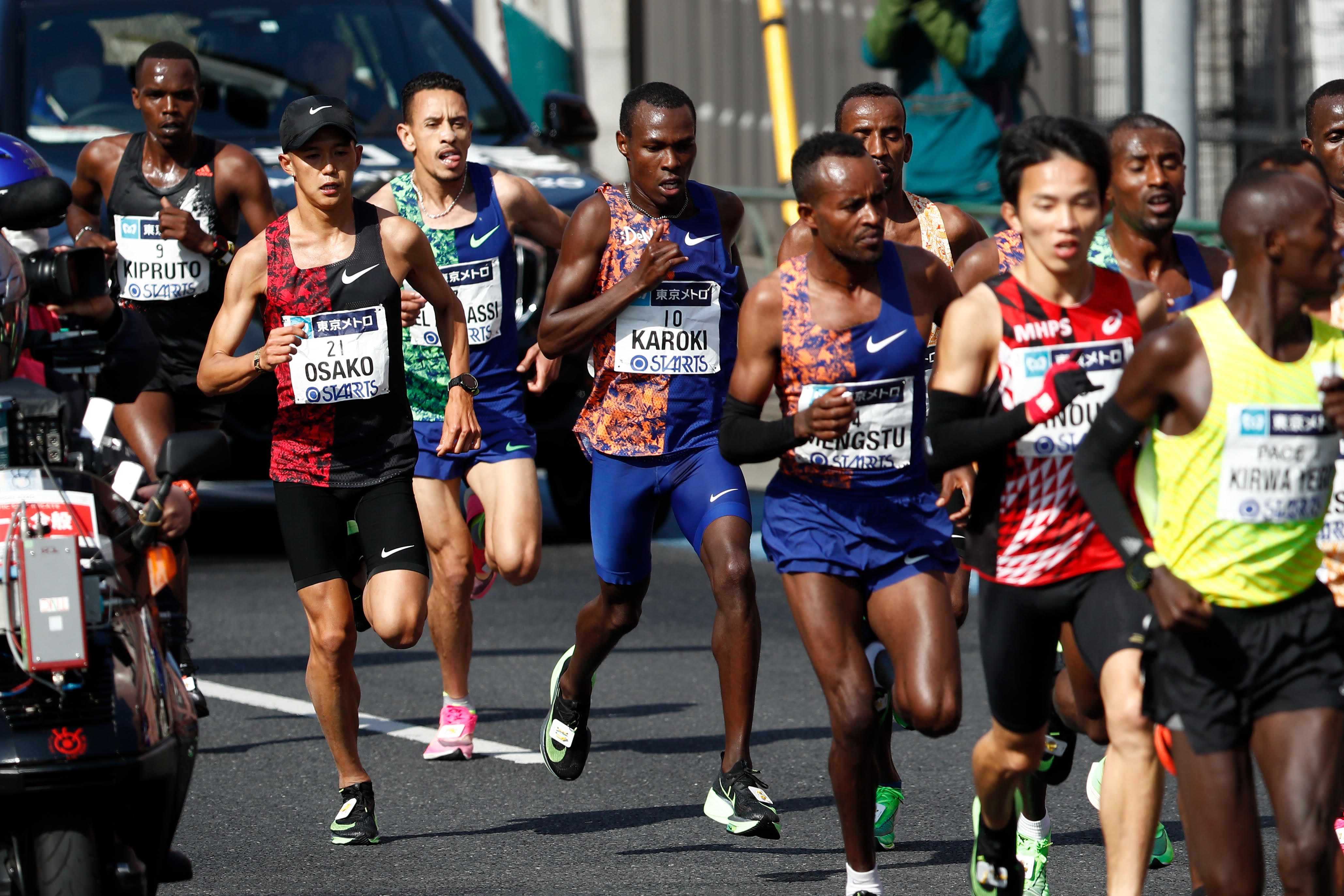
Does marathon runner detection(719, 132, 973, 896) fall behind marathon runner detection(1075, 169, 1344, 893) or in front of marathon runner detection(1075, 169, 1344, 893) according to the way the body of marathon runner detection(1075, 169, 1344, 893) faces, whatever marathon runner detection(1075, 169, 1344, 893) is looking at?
behind

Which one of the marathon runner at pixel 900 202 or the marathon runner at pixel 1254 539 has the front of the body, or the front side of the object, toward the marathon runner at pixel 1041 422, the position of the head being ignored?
the marathon runner at pixel 900 202

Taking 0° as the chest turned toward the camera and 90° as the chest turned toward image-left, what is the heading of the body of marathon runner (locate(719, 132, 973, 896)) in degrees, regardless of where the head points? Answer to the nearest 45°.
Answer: approximately 0°

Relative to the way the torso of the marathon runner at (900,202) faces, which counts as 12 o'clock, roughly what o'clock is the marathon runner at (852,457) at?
the marathon runner at (852,457) is roughly at 12 o'clock from the marathon runner at (900,202).

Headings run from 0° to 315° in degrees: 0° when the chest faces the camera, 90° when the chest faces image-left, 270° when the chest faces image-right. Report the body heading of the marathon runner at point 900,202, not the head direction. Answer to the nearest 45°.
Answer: approximately 0°

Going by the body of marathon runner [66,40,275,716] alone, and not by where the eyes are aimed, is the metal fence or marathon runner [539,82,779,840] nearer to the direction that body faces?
the marathon runner

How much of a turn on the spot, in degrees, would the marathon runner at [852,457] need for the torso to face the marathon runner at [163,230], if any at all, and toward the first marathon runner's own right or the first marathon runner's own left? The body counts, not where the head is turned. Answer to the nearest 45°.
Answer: approximately 135° to the first marathon runner's own right

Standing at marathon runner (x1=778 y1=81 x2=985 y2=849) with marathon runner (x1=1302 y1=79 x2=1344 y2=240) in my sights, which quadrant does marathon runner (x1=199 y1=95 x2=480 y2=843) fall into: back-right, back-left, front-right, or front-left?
back-right

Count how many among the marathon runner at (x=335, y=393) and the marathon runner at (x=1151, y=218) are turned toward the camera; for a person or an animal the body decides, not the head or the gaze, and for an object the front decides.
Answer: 2
